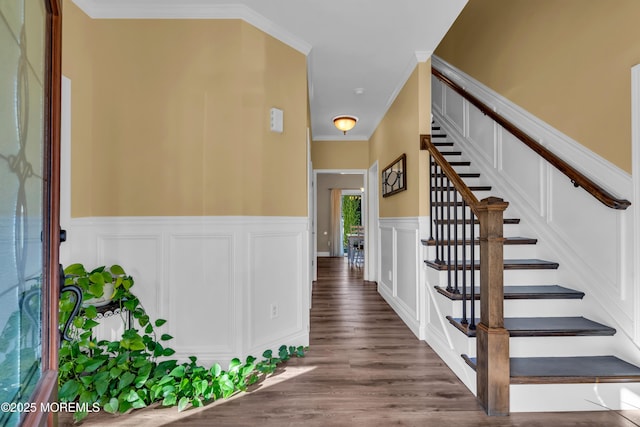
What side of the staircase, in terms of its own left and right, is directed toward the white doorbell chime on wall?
right

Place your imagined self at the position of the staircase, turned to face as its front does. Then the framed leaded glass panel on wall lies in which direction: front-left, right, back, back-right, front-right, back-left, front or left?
back-right

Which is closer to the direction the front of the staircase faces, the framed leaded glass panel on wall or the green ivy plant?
the green ivy plant

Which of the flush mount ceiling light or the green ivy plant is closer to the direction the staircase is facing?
the green ivy plant

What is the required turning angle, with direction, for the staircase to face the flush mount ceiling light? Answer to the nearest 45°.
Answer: approximately 135° to its right

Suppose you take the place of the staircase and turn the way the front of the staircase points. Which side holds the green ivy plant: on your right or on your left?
on your right

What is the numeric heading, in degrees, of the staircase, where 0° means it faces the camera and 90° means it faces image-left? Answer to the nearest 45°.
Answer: approximately 0°
